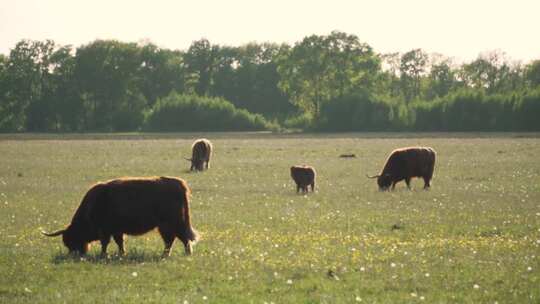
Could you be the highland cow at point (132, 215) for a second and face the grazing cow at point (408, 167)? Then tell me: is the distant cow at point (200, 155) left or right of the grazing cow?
left

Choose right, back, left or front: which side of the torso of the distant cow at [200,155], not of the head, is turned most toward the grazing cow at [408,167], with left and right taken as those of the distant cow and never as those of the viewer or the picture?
left

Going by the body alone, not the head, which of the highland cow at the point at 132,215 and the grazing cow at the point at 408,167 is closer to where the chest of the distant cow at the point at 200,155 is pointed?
the highland cow

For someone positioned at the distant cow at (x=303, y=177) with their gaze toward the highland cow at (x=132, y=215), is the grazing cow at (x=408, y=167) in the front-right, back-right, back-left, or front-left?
back-left

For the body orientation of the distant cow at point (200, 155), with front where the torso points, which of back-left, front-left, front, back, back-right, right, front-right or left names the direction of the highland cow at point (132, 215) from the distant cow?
front-left

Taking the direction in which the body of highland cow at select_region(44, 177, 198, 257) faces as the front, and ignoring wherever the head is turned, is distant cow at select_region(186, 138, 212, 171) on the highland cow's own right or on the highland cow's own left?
on the highland cow's own right

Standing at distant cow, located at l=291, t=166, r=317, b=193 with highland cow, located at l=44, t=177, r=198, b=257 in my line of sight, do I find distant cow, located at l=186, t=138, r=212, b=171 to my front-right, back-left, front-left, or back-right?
back-right

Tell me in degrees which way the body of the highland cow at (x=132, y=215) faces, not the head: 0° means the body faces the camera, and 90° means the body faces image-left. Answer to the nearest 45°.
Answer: approximately 90°

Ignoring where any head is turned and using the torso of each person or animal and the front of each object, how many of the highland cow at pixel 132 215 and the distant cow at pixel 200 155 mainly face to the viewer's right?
0

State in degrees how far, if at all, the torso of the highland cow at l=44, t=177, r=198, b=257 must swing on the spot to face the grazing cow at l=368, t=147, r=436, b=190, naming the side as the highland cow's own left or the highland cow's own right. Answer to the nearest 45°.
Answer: approximately 135° to the highland cow's own right
